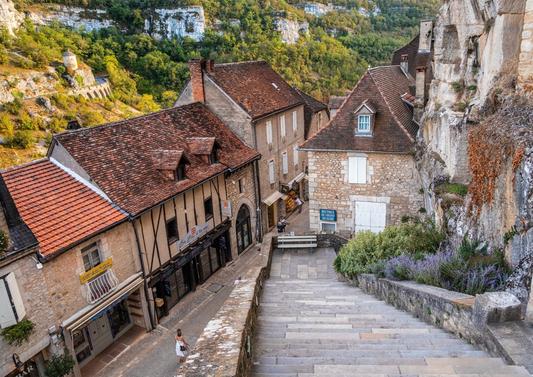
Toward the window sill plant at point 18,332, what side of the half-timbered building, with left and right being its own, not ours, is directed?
right

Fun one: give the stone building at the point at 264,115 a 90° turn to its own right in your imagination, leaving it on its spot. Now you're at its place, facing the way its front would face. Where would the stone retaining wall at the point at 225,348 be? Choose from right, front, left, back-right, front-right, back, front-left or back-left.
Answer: front-left

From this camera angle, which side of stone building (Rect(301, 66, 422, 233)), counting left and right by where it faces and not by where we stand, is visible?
front

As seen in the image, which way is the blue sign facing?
toward the camera

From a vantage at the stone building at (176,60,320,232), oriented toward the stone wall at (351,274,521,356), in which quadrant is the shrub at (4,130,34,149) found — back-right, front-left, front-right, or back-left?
back-right

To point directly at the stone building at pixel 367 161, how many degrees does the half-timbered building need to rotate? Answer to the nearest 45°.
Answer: approximately 45° to its left

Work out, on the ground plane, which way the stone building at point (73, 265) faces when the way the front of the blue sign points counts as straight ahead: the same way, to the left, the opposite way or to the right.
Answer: to the left

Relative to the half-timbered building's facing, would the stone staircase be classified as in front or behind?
in front

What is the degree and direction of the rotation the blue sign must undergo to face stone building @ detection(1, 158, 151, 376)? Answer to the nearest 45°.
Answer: approximately 45° to its right

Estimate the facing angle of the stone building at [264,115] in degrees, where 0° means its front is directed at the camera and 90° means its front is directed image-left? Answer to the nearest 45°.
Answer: approximately 315°

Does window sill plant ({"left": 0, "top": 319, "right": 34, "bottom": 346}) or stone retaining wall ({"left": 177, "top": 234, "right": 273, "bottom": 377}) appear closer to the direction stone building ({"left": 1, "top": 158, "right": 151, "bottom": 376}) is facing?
the stone retaining wall

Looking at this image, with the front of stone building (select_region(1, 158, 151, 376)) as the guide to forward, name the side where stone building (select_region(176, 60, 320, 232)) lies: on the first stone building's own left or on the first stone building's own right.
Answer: on the first stone building's own left
